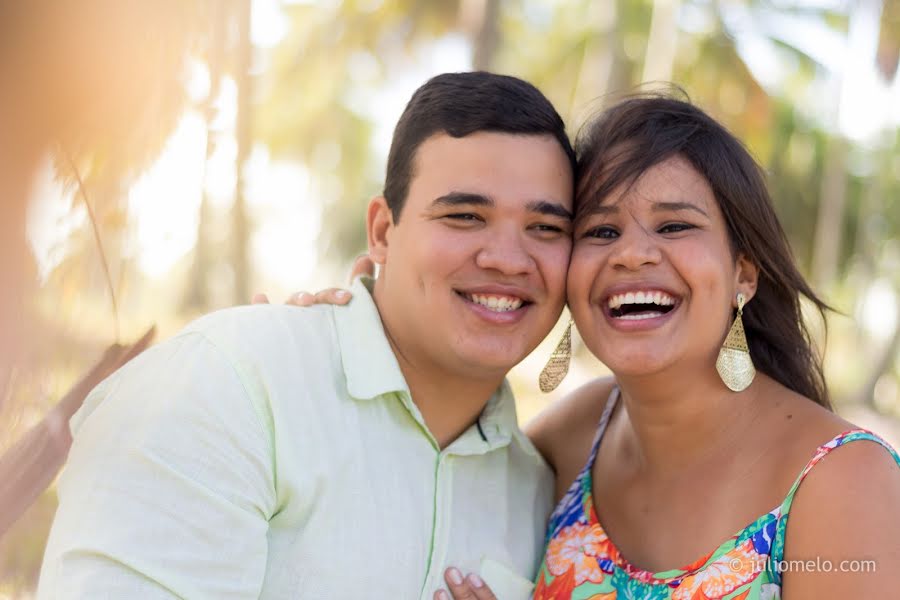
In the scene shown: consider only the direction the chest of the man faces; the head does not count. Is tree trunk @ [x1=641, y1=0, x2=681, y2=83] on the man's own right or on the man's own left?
on the man's own left

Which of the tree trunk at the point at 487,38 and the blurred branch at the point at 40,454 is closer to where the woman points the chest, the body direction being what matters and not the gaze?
the blurred branch

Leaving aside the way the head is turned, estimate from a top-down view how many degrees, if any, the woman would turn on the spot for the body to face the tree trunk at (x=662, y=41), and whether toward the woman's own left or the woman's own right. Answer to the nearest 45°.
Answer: approximately 135° to the woman's own right

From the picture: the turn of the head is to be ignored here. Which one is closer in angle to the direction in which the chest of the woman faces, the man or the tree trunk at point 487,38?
the man

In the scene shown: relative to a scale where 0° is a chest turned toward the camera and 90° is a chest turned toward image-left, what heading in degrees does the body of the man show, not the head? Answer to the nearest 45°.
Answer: approximately 315°

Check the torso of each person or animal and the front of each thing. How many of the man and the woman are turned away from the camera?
0
